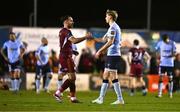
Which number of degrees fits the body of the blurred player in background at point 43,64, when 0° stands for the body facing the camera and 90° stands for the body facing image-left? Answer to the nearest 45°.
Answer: approximately 315°

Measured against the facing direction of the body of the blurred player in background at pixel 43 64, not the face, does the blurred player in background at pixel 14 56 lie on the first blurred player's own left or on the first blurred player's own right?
on the first blurred player's own right

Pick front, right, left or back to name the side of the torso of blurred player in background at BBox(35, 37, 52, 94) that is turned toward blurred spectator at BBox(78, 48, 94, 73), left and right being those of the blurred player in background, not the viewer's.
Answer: left

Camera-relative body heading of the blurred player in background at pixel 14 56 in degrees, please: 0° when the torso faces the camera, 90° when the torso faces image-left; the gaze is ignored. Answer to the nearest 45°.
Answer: approximately 0°
